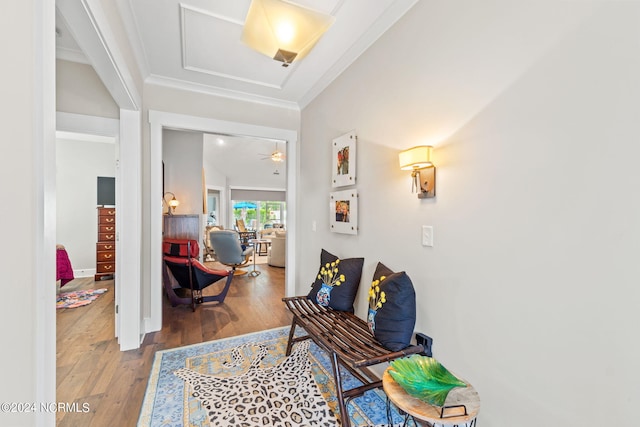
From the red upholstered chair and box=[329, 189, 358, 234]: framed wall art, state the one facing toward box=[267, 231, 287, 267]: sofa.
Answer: the red upholstered chair

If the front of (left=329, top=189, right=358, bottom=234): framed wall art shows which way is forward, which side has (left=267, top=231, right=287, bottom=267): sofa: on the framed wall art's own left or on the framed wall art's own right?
on the framed wall art's own right

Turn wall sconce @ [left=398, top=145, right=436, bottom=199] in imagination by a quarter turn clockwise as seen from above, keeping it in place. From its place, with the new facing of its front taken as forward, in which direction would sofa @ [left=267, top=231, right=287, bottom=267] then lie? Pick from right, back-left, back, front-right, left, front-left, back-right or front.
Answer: front

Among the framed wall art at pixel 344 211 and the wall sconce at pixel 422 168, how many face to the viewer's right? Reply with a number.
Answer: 0

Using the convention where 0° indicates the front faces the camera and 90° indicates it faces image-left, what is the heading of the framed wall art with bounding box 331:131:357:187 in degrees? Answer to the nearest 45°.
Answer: approximately 45°

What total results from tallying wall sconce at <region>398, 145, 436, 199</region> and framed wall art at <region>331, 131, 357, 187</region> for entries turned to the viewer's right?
0
